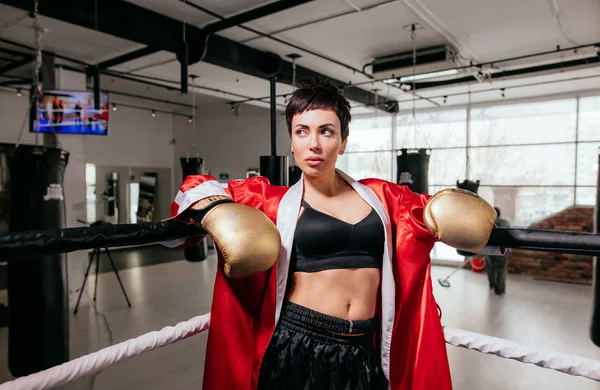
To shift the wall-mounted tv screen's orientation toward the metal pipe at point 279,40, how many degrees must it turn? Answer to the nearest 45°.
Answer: approximately 45° to its left

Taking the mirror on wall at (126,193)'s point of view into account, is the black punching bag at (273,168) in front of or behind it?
in front

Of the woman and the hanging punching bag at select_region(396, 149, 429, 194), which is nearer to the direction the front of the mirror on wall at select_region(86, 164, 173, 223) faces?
the hanging punching bag

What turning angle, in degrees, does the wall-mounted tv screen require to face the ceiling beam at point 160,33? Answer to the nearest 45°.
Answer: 0° — it already faces it

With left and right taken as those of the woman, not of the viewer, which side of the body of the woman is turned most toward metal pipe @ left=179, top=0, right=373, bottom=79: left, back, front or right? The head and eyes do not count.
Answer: back

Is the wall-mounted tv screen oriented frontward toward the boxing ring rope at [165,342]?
yes

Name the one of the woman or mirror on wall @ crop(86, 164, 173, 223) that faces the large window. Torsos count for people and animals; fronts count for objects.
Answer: the mirror on wall

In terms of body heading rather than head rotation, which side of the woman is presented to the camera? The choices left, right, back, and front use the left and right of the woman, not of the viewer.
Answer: front

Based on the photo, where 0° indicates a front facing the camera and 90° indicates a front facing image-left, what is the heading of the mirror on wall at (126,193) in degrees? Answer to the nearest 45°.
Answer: approximately 315°

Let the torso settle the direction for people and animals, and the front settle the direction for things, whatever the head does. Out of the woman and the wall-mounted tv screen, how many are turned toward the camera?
2
